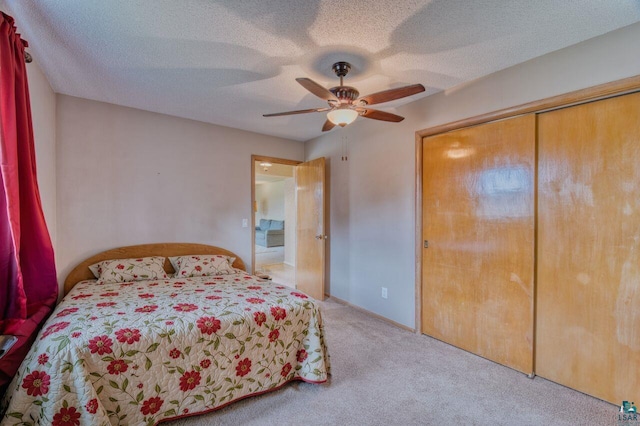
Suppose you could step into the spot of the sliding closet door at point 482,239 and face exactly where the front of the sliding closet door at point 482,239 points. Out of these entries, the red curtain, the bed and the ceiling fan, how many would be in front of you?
3

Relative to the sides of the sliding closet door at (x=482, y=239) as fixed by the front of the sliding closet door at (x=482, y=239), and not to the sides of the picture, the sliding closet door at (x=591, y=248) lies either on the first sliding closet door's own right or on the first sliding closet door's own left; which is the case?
on the first sliding closet door's own left

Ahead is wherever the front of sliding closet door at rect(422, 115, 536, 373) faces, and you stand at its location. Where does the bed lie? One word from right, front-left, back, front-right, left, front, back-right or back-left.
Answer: front

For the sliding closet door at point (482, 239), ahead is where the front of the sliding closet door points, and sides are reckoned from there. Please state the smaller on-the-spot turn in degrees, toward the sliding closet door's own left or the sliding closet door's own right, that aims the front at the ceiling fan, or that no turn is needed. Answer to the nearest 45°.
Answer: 0° — it already faces it

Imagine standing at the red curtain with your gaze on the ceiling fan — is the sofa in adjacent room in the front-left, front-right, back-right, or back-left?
front-left

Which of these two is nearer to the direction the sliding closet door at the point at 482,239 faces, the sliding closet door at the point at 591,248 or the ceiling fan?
the ceiling fan

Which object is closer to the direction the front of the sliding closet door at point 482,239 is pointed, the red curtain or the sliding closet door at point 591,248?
the red curtain

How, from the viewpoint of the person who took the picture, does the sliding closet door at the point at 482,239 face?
facing the viewer and to the left of the viewer

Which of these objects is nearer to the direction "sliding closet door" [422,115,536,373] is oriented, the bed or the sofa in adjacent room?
the bed

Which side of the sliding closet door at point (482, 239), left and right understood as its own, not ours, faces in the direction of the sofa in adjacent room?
right

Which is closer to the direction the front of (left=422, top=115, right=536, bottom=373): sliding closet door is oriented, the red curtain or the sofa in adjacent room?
the red curtain

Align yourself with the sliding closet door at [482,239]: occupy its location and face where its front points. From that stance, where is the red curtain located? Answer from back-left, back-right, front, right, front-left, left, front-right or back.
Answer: front
